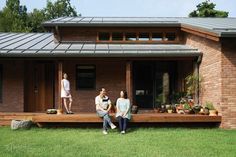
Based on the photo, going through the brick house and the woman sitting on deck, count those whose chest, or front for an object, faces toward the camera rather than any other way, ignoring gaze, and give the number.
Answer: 2

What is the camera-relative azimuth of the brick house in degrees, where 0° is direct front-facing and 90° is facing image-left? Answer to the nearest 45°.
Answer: approximately 0°

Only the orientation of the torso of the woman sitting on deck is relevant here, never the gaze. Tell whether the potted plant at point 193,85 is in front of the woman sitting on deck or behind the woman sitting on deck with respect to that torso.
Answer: behind

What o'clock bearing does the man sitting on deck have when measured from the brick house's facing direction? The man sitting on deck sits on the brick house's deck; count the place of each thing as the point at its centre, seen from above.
The man sitting on deck is roughly at 12 o'clock from the brick house.

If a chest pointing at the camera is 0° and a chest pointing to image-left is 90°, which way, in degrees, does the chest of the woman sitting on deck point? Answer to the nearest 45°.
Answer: approximately 0°

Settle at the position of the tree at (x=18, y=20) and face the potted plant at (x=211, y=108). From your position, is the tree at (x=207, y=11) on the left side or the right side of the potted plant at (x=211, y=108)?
left

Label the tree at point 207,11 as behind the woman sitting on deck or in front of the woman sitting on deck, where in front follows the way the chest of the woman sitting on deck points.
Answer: behind

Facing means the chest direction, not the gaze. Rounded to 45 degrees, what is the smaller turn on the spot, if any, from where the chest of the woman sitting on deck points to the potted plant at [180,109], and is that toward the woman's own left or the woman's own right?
approximately 135° to the woman's own left
